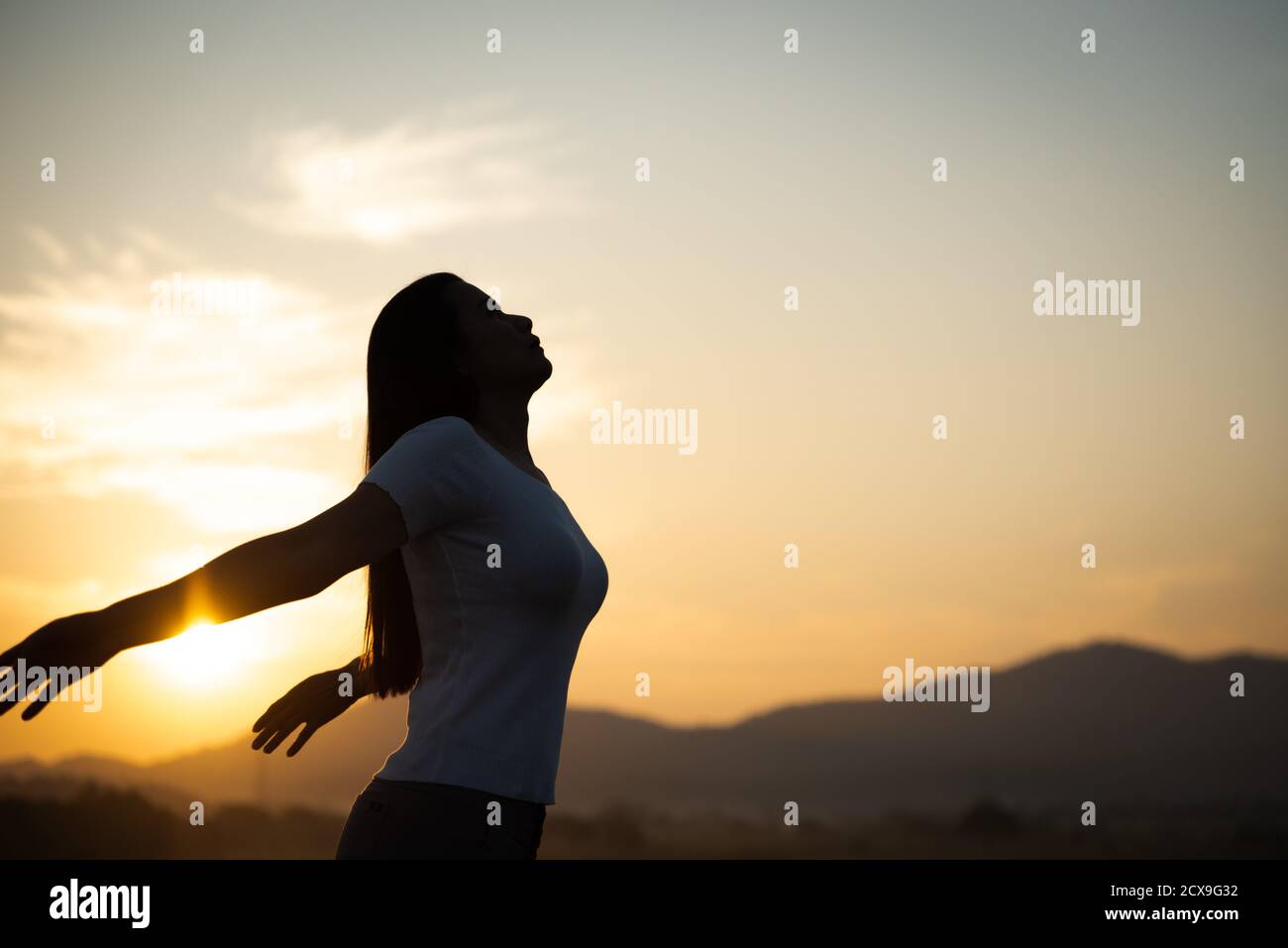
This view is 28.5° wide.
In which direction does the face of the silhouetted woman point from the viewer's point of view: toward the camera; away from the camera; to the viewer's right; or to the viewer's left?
to the viewer's right

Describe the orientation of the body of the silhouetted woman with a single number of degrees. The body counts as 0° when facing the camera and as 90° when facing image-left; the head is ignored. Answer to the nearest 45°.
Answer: approximately 270°
